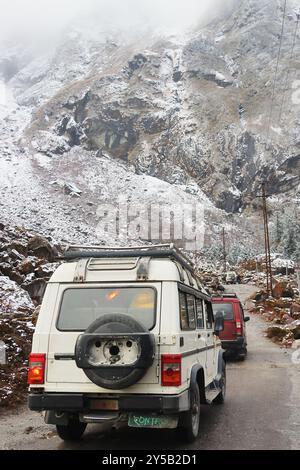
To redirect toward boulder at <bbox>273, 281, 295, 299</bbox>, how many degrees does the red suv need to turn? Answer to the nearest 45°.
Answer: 0° — it already faces it

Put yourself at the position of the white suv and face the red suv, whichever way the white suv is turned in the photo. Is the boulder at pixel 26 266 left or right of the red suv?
left

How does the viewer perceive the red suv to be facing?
facing away from the viewer

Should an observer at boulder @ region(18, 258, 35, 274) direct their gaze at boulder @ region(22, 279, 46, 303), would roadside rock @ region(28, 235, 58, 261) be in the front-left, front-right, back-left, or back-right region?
back-left

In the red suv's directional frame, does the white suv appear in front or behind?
behind

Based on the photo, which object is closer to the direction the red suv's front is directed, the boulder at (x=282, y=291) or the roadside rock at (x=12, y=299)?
the boulder

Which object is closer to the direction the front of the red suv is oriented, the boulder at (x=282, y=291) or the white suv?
the boulder

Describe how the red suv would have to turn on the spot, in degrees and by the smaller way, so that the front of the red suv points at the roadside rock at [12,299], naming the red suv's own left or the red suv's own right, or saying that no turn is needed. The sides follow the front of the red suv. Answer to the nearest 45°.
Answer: approximately 90° to the red suv's own left

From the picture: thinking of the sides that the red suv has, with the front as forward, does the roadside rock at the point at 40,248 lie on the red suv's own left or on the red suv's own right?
on the red suv's own left
